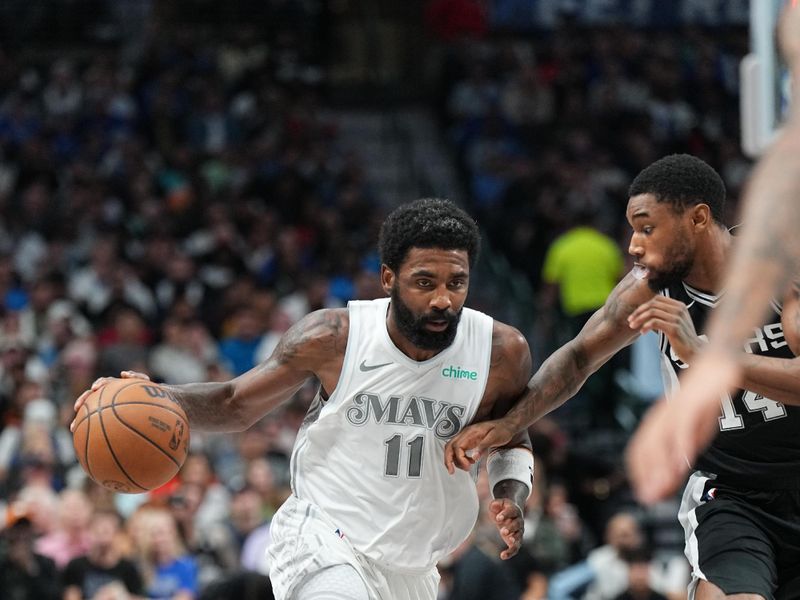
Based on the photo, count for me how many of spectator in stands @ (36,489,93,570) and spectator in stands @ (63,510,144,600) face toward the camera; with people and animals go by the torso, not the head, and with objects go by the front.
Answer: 2

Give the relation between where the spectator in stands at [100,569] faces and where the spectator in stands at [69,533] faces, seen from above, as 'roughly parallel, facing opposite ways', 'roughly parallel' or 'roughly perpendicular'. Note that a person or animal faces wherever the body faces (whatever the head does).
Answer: roughly parallel

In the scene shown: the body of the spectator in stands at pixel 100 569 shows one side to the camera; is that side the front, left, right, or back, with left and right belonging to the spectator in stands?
front

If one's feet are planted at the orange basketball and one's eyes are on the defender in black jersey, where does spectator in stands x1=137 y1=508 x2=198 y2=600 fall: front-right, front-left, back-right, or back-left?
back-left

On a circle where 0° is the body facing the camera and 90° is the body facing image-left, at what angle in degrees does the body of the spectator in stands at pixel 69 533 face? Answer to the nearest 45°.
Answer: approximately 0°

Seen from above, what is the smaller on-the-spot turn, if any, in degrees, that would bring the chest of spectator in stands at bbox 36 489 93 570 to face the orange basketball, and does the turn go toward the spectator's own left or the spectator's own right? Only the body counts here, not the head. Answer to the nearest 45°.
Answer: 0° — they already face it

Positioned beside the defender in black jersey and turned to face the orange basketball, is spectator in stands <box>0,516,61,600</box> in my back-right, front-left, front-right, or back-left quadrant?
front-right

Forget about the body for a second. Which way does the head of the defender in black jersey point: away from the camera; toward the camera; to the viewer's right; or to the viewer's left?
to the viewer's left

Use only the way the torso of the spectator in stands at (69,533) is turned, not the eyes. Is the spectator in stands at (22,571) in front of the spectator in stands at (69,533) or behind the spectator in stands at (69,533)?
in front

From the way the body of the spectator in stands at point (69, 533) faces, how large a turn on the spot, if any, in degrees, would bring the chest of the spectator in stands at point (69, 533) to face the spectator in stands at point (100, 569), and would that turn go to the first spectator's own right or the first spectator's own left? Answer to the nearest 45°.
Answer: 0° — they already face them

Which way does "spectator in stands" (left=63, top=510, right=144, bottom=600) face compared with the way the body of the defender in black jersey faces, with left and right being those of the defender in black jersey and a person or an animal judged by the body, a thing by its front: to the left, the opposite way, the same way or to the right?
to the left

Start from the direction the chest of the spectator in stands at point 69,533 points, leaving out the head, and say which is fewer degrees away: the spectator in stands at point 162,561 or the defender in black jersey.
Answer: the defender in black jersey

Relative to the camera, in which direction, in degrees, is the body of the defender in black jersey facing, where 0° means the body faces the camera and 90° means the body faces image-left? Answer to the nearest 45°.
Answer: approximately 45°
